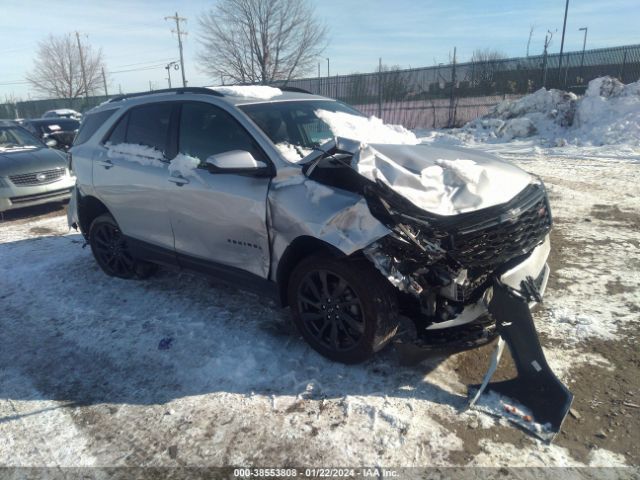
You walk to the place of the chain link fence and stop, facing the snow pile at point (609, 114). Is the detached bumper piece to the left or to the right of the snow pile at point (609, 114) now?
right

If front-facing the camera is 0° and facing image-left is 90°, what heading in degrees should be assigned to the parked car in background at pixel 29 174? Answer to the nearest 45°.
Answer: approximately 315°

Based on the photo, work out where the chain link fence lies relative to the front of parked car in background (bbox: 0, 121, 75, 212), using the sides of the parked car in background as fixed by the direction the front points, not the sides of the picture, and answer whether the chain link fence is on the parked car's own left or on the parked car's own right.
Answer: on the parked car's own left

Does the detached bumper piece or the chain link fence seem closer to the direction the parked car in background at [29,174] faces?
the detached bumper piece
